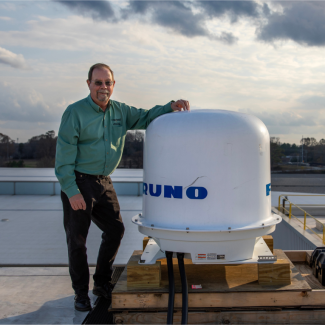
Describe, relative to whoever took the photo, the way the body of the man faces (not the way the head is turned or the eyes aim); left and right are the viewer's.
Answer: facing the viewer and to the right of the viewer

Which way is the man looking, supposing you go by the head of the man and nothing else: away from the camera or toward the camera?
toward the camera

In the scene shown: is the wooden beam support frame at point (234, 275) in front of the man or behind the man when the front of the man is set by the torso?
in front
